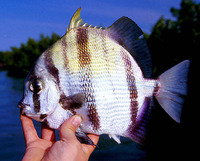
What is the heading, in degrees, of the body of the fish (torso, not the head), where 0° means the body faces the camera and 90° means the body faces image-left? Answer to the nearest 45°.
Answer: approximately 90°
